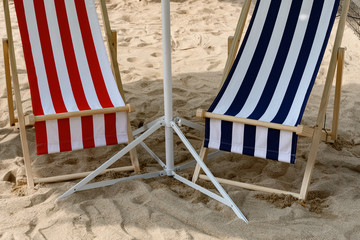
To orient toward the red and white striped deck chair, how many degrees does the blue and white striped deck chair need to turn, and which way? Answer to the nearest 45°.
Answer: approximately 45° to its right

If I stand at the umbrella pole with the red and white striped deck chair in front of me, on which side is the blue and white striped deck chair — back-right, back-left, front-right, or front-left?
back-right

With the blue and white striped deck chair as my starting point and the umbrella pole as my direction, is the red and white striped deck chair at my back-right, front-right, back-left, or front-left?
front-right

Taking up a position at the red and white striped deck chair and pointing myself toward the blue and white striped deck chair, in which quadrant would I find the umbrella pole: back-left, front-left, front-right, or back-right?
front-right

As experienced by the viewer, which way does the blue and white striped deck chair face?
facing the viewer and to the left of the viewer
